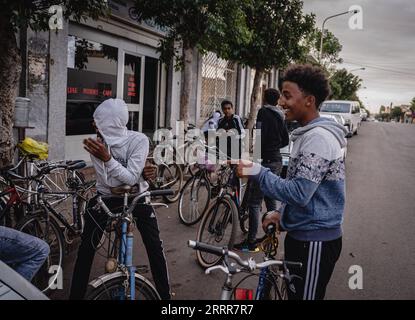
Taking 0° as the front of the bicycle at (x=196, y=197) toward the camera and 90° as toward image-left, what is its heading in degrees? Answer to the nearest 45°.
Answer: approximately 45°

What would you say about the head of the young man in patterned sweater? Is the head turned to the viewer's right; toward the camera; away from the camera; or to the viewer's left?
to the viewer's left

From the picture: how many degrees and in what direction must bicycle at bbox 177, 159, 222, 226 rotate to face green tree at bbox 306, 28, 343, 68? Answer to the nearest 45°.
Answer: approximately 135° to its right

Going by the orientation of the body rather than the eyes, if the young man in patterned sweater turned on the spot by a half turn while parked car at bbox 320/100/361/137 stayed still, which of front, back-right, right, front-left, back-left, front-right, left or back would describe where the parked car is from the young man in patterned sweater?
left

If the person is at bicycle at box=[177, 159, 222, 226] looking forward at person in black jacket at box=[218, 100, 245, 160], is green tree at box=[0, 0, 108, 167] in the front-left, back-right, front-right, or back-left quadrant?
back-left

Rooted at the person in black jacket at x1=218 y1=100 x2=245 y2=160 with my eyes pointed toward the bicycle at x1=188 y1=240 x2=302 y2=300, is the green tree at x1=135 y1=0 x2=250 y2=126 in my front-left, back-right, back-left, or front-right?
back-right

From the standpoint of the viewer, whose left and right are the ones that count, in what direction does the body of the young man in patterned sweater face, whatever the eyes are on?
facing to the left of the viewer

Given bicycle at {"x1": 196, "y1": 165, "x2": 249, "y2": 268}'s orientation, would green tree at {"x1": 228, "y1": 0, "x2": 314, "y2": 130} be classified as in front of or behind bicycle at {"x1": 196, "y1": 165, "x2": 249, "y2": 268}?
behind

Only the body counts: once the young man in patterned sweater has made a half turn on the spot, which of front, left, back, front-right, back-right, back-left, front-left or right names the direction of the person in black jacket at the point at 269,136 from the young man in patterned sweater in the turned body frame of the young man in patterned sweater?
left

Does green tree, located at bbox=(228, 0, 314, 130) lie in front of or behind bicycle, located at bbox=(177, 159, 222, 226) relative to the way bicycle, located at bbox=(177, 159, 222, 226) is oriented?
behind
